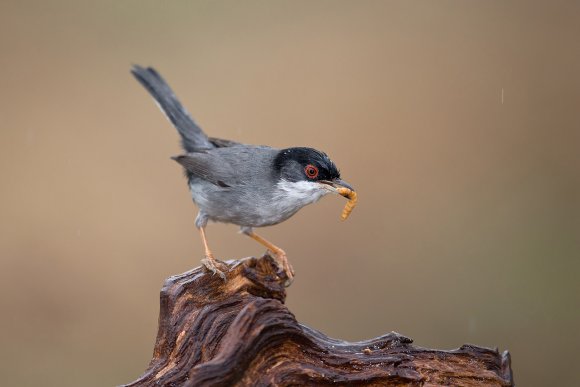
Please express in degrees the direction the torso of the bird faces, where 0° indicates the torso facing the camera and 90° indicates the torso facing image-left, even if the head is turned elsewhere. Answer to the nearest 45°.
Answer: approximately 270°
